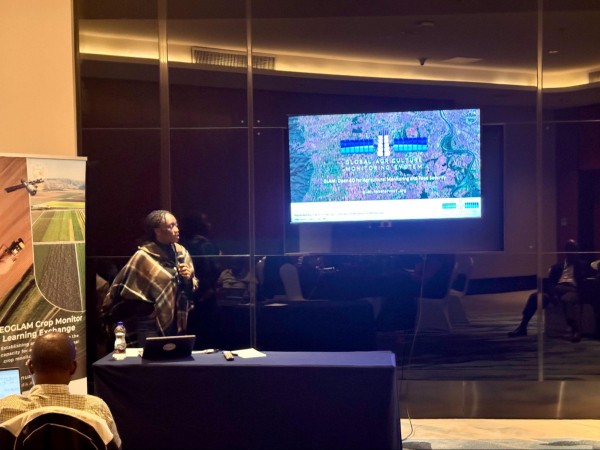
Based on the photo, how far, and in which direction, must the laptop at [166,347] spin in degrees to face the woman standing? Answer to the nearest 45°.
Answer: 0° — it already faces them

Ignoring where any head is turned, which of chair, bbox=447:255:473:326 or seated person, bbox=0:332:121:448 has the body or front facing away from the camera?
the seated person

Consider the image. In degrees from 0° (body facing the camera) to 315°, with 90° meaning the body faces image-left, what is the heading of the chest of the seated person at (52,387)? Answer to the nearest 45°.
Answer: approximately 180°

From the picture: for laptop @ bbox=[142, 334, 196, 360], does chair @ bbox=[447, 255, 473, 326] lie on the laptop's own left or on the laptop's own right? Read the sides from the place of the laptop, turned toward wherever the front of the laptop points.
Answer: on the laptop's own right

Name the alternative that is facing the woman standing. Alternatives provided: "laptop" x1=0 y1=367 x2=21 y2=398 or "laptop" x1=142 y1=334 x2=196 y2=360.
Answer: "laptop" x1=142 y1=334 x2=196 y2=360

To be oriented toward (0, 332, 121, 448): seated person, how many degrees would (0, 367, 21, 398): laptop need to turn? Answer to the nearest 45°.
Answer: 0° — it already faces them

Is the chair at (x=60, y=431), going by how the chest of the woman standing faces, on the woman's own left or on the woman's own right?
on the woman's own right

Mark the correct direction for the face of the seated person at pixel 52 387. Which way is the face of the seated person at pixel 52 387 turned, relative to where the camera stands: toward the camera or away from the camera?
away from the camera

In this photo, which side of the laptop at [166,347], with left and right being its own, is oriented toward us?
back

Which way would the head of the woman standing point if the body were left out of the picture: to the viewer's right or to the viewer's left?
to the viewer's right
